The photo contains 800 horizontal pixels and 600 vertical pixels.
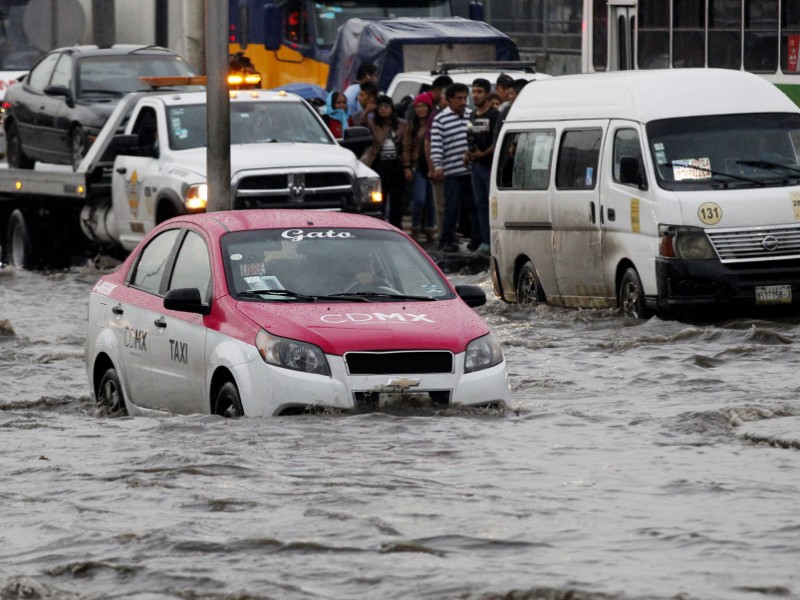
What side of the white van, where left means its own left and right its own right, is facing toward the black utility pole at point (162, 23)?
back

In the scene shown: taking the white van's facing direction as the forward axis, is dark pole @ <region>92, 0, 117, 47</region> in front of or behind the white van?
behind

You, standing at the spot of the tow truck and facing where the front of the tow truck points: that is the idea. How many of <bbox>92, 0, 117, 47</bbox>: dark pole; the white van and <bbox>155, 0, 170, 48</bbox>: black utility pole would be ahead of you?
1

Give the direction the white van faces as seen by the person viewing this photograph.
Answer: facing the viewer and to the right of the viewer

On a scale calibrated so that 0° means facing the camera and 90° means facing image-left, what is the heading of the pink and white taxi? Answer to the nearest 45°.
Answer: approximately 315°

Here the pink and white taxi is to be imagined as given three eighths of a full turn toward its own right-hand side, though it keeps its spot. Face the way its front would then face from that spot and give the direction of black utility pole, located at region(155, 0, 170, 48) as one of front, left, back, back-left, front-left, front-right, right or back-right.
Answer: right

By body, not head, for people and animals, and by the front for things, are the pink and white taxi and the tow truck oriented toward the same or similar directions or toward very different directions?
same or similar directions

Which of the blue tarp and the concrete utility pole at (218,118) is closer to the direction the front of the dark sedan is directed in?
the concrete utility pole

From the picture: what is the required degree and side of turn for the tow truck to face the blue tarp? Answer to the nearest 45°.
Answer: approximately 135° to its left

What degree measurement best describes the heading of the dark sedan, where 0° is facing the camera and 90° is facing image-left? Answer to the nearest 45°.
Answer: approximately 315°

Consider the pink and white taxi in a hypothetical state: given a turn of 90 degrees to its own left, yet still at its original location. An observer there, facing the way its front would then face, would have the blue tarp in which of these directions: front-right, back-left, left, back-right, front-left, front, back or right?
front-left

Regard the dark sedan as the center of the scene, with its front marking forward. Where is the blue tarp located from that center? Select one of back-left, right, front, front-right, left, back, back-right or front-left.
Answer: left

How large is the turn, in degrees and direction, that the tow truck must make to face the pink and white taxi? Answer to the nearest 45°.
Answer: approximately 45° to its right

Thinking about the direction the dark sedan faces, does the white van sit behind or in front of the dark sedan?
in front

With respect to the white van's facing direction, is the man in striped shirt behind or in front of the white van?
behind
